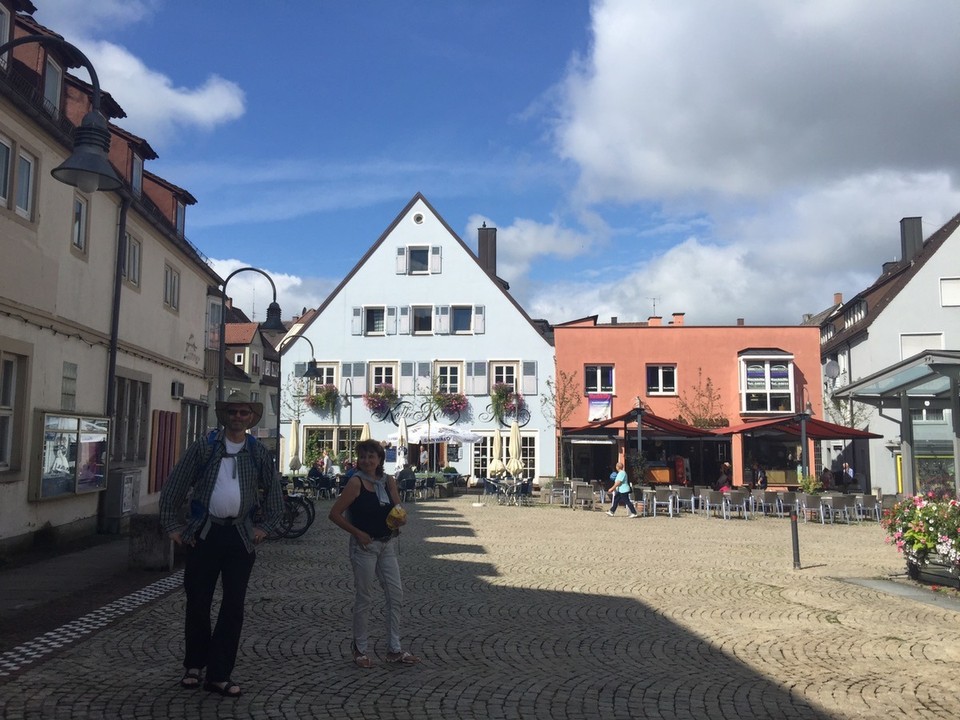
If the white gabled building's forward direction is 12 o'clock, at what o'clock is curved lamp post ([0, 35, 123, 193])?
The curved lamp post is roughly at 12 o'clock from the white gabled building.

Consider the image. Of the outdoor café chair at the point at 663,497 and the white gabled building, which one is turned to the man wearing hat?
the white gabled building

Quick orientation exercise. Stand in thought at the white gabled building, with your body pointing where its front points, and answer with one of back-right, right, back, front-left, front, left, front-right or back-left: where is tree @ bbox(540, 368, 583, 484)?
left

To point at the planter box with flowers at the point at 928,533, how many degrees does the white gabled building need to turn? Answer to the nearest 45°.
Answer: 0° — it already faces it

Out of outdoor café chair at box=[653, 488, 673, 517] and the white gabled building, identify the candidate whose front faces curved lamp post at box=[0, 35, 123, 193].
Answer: the white gabled building

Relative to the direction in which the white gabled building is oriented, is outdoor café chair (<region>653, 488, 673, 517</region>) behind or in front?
in front
